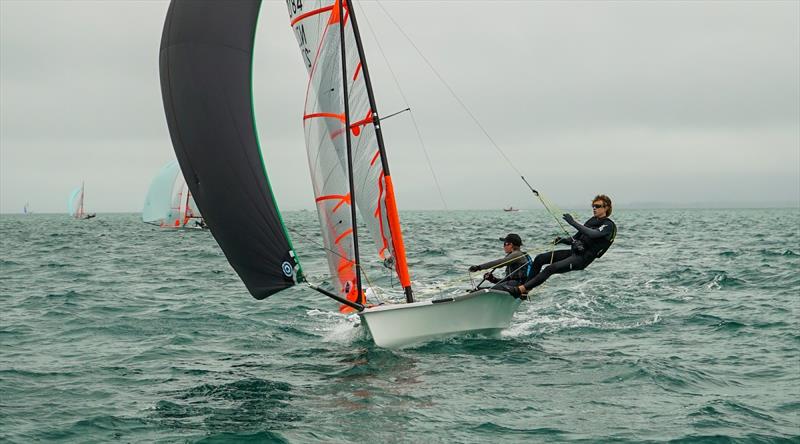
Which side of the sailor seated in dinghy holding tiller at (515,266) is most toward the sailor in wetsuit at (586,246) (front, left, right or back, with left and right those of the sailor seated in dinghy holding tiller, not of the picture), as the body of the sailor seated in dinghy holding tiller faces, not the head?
back

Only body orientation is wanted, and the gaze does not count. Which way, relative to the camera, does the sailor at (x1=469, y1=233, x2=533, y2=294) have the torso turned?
to the viewer's left
